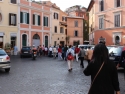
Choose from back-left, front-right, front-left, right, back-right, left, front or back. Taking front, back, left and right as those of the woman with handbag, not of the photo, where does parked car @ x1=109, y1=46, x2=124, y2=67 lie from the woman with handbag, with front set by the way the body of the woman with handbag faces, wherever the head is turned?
front

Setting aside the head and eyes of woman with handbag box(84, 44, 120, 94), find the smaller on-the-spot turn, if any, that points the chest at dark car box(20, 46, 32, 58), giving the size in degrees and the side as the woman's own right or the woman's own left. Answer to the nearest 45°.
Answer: approximately 45° to the woman's own left

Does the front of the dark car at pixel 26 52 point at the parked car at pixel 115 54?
no

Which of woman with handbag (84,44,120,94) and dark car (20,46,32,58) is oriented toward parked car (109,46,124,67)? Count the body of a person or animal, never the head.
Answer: the woman with handbag

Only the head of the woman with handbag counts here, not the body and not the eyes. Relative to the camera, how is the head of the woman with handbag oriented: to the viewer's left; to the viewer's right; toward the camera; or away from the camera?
away from the camera

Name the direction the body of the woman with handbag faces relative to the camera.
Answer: away from the camera
